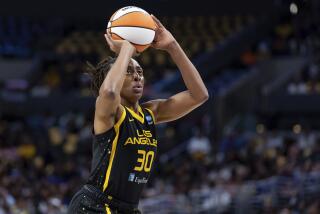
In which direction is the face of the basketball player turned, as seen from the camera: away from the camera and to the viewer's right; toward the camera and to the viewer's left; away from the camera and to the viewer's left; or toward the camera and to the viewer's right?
toward the camera and to the viewer's right

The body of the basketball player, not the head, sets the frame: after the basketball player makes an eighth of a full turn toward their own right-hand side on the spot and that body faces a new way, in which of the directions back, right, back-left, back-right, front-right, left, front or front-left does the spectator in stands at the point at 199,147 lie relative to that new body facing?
back

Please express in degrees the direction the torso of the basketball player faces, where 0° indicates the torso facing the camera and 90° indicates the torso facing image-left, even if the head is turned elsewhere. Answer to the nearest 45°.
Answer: approximately 315°
